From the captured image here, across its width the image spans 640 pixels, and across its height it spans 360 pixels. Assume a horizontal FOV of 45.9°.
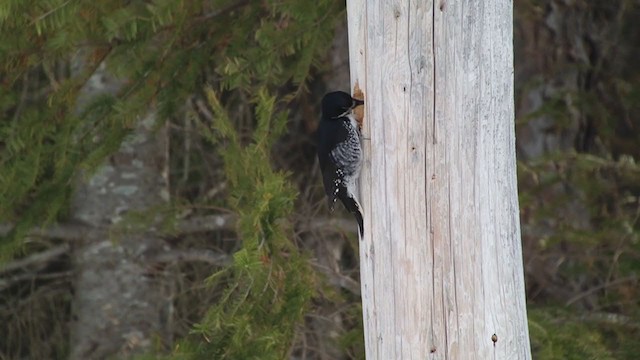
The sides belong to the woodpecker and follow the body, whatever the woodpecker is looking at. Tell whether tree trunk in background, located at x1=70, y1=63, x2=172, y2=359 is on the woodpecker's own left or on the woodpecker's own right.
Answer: on the woodpecker's own left

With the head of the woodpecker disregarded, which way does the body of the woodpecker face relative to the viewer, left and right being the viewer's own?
facing to the right of the viewer
